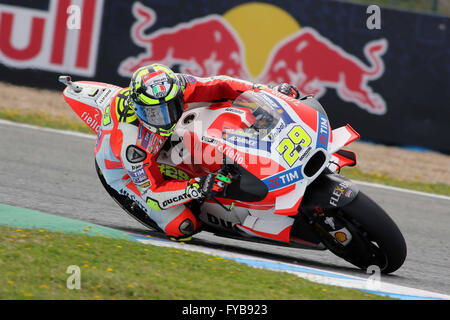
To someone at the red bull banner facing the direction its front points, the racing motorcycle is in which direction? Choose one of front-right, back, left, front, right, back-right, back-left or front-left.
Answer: front

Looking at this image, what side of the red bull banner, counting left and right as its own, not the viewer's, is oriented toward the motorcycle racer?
front

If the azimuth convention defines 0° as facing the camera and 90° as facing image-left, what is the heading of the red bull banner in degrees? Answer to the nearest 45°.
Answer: approximately 0°
